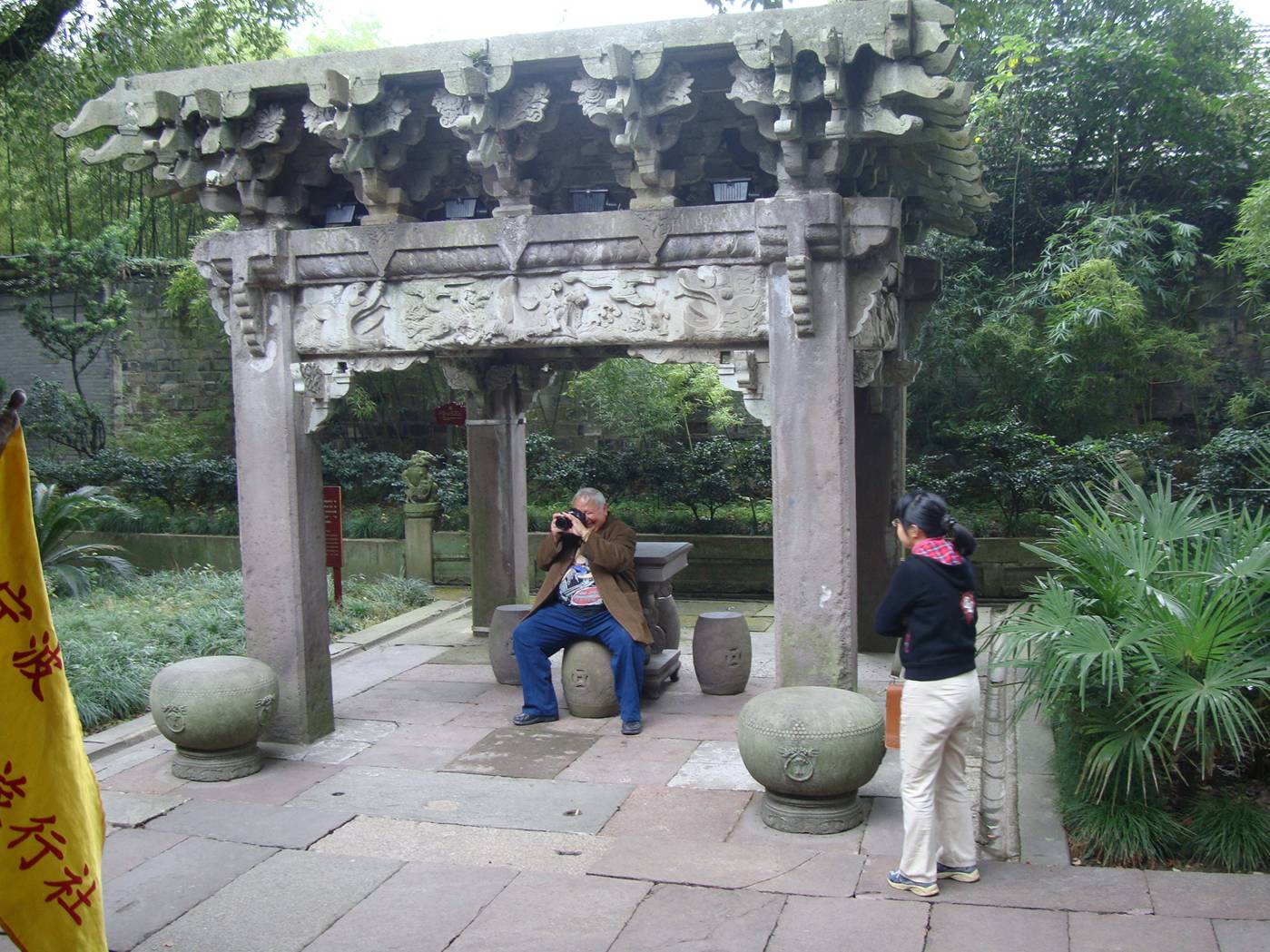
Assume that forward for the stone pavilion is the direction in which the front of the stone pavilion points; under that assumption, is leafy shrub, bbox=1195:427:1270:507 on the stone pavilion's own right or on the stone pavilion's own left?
on the stone pavilion's own left

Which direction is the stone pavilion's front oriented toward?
toward the camera

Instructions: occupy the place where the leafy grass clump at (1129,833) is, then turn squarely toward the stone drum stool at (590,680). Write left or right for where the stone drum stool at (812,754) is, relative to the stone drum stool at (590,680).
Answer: left

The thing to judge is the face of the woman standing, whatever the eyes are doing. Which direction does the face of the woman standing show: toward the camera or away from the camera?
away from the camera

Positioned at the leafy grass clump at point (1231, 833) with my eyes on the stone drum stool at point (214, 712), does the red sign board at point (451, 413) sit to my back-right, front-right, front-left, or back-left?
front-right

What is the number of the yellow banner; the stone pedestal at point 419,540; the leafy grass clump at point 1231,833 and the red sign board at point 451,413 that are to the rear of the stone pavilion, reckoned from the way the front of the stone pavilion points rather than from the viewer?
2

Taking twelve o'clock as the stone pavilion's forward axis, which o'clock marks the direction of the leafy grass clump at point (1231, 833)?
The leafy grass clump is roughly at 10 o'clock from the stone pavilion.

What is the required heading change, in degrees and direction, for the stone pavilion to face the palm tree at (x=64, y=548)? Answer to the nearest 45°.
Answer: approximately 135° to its right

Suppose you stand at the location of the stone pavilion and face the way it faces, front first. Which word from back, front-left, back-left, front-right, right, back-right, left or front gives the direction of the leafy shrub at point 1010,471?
back-left

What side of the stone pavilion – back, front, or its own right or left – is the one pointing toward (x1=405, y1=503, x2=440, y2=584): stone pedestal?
back

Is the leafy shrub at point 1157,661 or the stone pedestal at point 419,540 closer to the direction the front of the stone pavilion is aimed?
the leafy shrub
